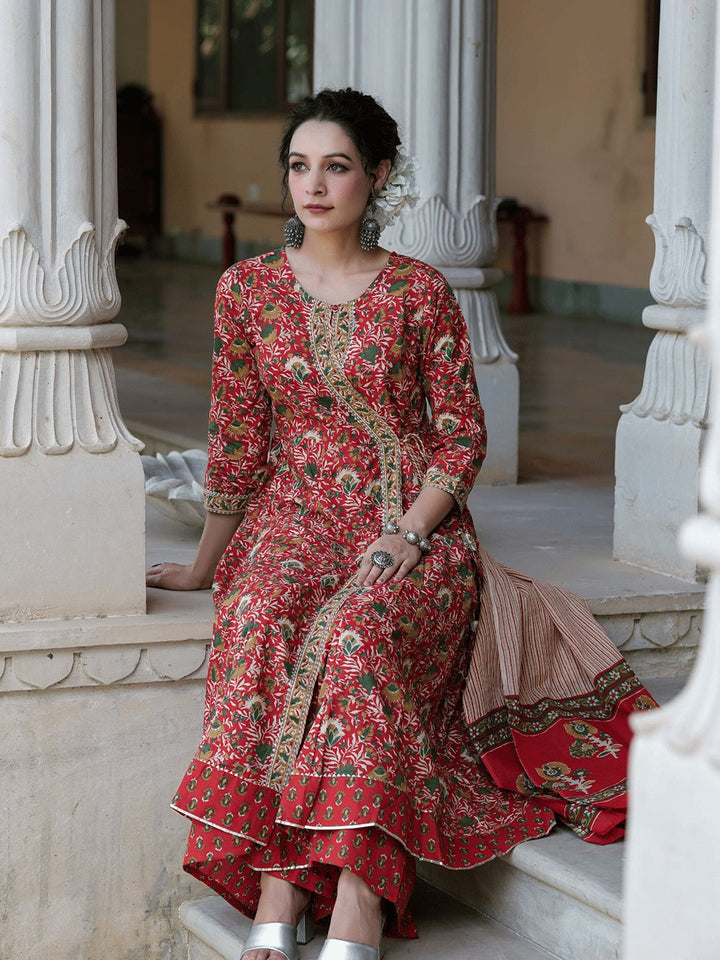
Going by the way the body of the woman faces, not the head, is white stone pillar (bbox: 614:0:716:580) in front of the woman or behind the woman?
behind

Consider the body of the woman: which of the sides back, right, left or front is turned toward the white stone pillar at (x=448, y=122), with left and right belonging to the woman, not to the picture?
back

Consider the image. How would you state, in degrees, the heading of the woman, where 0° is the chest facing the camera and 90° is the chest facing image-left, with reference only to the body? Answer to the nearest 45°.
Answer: approximately 0°
